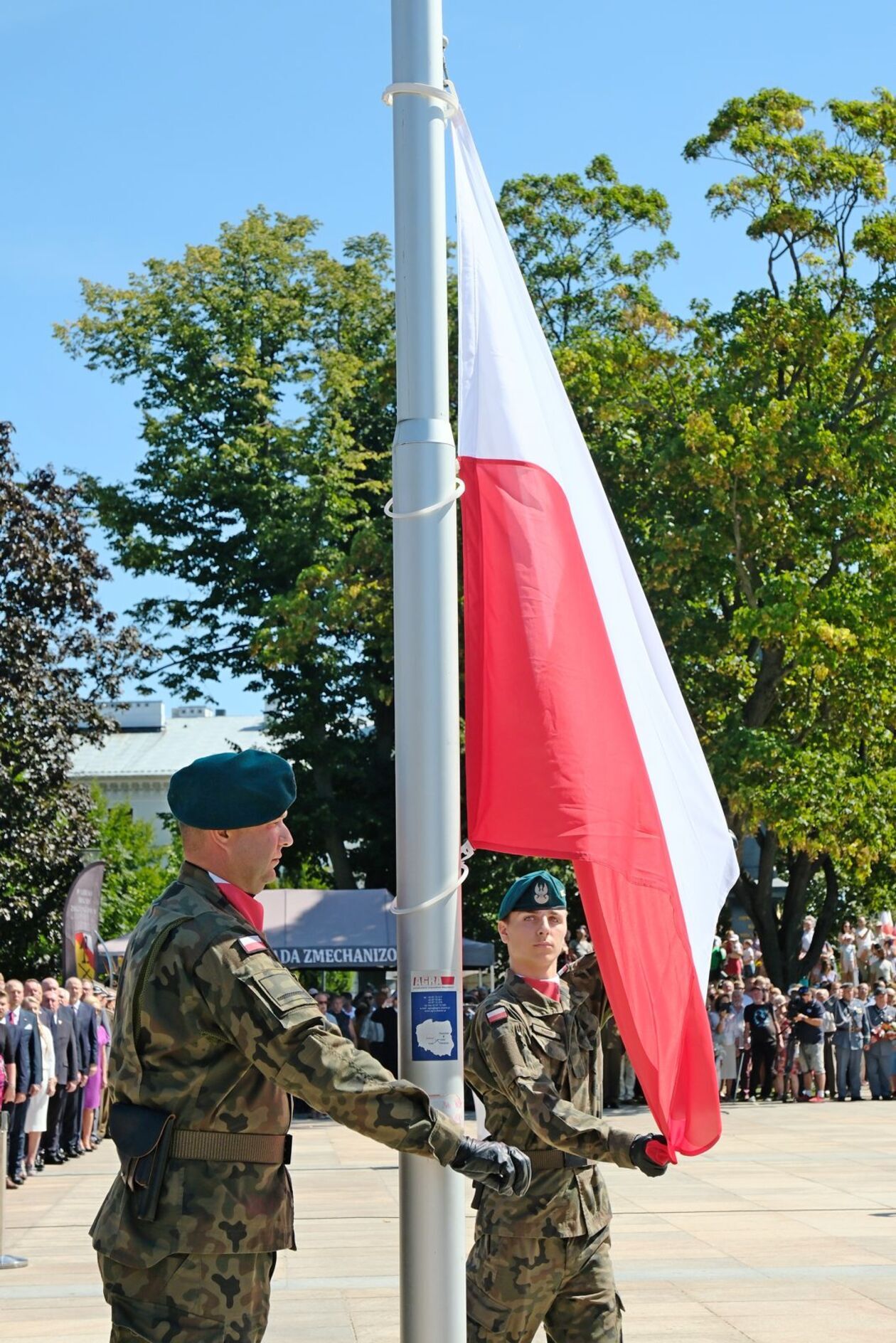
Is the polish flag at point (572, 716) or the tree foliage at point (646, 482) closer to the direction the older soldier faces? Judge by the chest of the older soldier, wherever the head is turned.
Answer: the polish flag

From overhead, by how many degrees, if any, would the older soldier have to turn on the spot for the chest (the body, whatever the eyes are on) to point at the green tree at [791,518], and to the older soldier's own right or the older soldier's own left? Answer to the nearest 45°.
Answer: approximately 90° to the older soldier's own left

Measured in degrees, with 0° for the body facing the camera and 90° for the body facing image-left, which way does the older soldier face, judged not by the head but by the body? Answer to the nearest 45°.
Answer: approximately 270°

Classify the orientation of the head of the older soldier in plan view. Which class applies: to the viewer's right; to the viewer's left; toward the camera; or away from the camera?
to the viewer's right

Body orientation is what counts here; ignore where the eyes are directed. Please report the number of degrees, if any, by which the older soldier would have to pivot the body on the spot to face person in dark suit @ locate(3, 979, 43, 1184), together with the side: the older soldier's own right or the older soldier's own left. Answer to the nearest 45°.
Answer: approximately 90° to the older soldier's own left

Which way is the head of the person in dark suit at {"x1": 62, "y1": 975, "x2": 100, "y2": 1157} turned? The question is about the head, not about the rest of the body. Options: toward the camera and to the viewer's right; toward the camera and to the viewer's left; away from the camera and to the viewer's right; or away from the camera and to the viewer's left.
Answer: toward the camera and to the viewer's right

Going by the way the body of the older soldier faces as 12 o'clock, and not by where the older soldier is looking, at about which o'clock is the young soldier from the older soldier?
The young soldier is roughly at 10 o'clock from the older soldier.

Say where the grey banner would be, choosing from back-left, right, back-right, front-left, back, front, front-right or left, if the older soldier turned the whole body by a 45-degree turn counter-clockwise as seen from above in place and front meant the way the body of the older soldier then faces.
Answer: front-left

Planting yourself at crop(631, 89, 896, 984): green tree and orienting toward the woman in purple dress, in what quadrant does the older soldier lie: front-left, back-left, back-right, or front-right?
front-left

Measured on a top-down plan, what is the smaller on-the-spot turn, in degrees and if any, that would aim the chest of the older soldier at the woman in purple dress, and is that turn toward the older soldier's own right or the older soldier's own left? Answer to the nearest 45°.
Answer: approximately 90° to the older soldier's own left

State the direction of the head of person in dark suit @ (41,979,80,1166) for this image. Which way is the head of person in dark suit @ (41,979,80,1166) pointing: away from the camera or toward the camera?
toward the camera

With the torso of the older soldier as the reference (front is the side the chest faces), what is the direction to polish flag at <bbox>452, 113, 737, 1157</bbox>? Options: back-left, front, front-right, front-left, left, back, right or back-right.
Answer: front-left

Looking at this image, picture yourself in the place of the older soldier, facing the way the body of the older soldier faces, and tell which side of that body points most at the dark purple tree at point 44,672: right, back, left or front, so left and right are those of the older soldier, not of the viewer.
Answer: left
